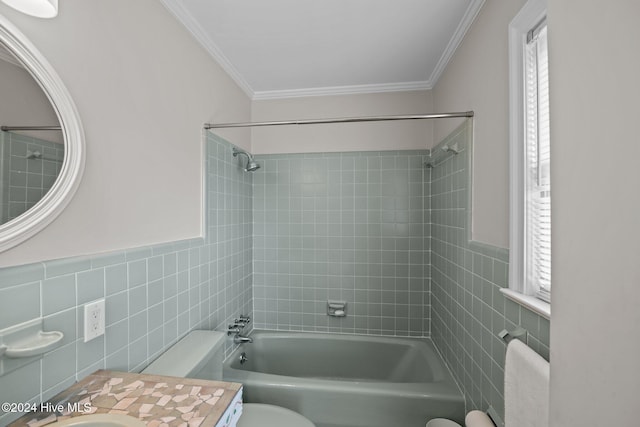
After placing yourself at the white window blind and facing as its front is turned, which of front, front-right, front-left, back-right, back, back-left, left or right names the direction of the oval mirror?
front-left

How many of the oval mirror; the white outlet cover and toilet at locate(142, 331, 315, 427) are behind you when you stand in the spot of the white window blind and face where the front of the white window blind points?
0

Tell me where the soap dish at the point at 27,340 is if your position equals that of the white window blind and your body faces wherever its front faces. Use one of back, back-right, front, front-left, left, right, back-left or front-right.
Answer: front-left

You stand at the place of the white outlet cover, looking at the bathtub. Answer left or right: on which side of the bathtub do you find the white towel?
right

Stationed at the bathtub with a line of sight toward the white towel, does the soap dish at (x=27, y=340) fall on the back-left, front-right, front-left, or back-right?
front-right

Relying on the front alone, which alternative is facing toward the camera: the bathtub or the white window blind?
the bathtub

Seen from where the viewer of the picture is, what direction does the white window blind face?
facing to the left of the viewer

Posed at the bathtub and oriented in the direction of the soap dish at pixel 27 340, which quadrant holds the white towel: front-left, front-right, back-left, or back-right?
front-left

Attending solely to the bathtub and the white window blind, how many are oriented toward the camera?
1

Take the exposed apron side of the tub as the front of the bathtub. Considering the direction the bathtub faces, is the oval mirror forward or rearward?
forward

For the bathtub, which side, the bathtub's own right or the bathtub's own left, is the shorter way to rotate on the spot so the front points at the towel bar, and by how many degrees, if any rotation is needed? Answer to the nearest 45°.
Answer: approximately 45° to the bathtub's own left

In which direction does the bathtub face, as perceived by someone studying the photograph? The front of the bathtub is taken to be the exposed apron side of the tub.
facing the viewer

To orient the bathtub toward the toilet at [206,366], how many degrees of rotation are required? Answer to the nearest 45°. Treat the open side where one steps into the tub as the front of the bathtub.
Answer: approximately 45° to its right

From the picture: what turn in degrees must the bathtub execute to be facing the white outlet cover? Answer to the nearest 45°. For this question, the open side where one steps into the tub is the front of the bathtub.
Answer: approximately 45° to its right

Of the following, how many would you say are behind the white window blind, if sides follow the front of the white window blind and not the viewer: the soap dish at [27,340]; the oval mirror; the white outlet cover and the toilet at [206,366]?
0

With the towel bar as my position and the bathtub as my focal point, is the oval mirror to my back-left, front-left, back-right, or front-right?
front-left
